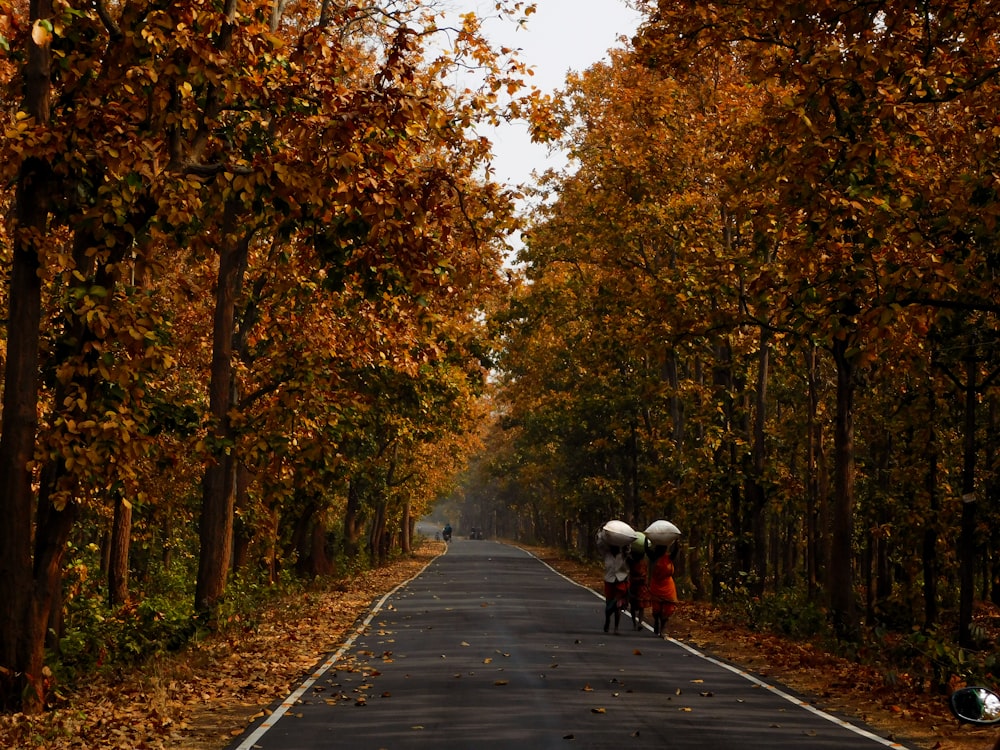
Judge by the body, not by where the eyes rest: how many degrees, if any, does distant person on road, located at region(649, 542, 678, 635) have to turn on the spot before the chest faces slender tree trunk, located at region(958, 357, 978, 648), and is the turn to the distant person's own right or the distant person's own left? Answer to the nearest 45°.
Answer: approximately 90° to the distant person's own right

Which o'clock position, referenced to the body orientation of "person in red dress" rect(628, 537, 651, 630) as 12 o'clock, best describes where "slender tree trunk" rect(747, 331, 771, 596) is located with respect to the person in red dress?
The slender tree trunk is roughly at 1 o'clock from the person in red dress.

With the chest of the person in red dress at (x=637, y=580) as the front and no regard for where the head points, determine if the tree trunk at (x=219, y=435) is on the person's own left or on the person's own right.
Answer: on the person's own left

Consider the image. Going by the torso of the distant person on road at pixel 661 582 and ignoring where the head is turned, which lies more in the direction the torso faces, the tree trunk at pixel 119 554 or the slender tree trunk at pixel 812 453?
the slender tree trunk

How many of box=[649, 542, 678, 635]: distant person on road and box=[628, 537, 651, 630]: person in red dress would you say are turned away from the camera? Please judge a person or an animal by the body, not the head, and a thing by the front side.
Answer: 2

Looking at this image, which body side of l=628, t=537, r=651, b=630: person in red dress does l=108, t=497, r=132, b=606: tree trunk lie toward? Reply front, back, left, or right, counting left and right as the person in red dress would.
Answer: left

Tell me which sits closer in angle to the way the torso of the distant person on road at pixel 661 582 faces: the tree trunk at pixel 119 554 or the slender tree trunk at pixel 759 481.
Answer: the slender tree trunk

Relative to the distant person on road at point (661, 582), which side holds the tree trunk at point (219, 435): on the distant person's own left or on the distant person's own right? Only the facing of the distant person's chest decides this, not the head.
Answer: on the distant person's own left

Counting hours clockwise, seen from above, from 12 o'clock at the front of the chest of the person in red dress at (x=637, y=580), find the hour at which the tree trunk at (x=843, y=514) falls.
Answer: The tree trunk is roughly at 4 o'clock from the person in red dress.

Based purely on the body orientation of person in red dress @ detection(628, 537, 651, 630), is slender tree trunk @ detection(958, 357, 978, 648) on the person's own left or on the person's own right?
on the person's own right

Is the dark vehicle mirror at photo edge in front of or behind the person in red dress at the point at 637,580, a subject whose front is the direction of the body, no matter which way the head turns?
behind

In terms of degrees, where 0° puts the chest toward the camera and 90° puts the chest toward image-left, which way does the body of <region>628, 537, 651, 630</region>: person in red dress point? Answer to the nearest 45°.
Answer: approximately 180°

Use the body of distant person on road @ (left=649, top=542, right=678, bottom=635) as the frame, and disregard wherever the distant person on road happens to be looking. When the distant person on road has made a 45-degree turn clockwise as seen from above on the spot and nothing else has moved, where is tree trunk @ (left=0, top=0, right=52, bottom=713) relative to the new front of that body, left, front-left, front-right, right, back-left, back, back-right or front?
back

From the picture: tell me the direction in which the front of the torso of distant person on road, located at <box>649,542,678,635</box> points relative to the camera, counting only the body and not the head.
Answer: away from the camera
